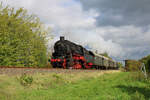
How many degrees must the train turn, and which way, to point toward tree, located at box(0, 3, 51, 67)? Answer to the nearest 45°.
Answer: approximately 45° to its right

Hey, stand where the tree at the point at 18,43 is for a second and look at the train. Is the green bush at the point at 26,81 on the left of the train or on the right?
right

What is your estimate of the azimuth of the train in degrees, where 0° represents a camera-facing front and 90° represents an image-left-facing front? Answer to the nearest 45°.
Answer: approximately 45°

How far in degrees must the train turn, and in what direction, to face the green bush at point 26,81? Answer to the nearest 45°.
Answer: approximately 45° to its left
